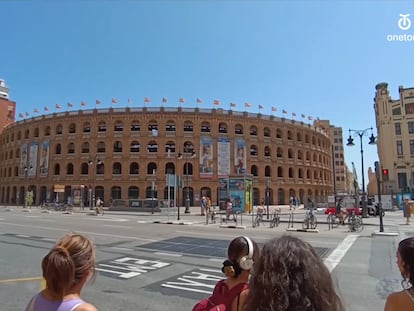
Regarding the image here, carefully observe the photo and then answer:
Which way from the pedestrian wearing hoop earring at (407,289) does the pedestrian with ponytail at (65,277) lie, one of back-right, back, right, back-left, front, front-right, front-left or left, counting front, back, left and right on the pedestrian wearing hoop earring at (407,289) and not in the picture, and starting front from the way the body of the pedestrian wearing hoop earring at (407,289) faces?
left

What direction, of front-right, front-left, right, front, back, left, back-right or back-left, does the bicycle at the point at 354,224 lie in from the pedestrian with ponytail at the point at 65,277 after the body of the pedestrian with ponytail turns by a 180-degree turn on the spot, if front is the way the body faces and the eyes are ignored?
back

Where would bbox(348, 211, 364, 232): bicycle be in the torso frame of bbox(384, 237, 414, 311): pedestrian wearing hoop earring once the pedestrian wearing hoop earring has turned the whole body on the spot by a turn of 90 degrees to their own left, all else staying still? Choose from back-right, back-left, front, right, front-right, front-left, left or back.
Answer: back-right

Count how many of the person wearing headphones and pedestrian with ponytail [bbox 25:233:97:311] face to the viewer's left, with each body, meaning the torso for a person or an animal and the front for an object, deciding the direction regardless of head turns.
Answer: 0

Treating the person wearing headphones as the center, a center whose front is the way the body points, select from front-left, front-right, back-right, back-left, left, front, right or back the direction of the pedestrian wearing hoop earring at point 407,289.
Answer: front-right

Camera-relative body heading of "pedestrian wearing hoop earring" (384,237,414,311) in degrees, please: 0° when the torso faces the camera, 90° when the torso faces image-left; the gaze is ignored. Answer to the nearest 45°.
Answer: approximately 135°

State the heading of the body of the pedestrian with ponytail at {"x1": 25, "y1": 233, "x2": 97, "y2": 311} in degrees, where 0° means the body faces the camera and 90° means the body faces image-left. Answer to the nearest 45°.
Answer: approximately 225°

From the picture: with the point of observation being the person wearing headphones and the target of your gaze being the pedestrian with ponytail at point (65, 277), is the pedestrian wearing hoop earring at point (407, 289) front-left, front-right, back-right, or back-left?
back-left

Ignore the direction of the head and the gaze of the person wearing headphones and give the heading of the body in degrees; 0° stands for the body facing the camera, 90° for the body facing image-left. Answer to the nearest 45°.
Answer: approximately 225°

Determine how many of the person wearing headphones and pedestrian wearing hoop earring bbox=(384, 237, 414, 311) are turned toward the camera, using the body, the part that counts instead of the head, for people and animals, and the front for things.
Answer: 0

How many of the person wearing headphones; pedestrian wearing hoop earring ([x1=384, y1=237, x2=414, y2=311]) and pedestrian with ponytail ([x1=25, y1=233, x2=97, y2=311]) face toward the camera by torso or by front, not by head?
0
